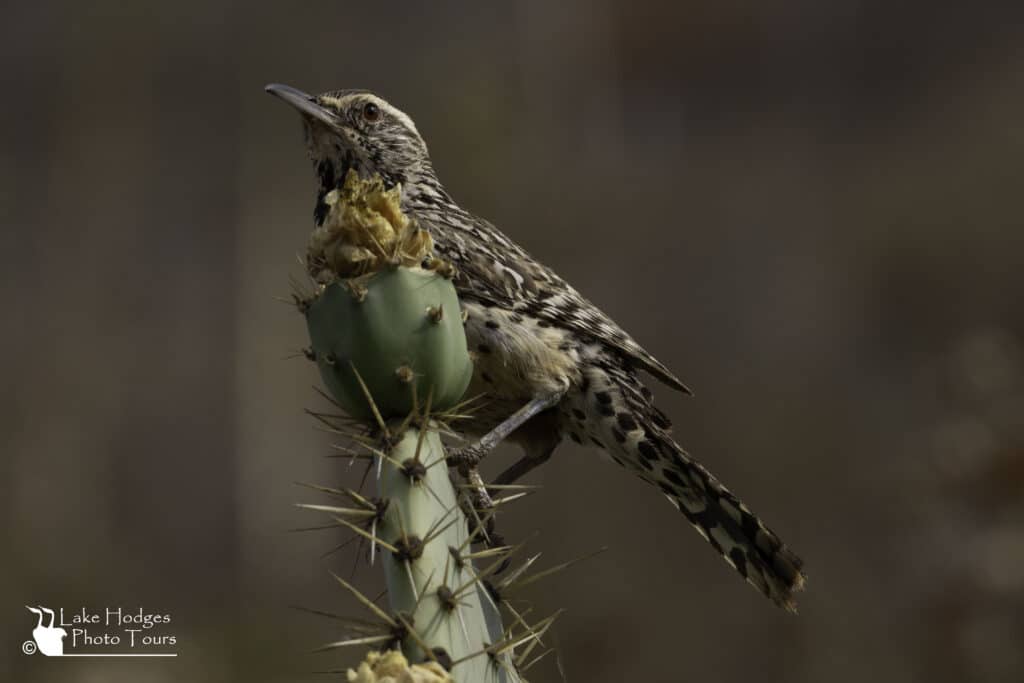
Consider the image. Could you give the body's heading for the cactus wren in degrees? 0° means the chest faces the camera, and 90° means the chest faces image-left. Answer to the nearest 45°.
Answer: approximately 90°
